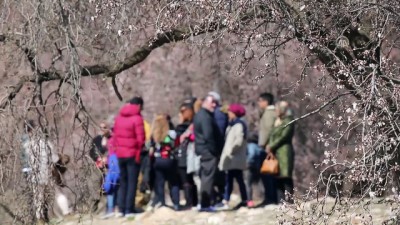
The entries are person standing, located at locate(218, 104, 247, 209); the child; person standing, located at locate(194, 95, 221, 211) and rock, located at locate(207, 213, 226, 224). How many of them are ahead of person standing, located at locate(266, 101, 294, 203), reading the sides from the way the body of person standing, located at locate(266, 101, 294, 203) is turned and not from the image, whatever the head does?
4

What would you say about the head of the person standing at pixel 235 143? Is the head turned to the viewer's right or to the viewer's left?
to the viewer's left

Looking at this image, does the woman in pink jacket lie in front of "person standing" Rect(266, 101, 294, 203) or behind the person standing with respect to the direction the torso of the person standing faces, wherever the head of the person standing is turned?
in front

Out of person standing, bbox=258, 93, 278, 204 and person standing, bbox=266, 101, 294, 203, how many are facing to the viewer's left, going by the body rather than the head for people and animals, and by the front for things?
2

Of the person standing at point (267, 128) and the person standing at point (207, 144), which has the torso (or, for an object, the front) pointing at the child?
the person standing at point (267, 128)

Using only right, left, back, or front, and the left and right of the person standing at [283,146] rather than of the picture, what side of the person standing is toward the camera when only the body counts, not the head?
left

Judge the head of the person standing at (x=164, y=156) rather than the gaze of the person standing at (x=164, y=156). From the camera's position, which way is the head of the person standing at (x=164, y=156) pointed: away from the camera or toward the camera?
away from the camera

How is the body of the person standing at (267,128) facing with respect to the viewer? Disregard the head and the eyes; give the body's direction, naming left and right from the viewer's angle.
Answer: facing to the left of the viewer
